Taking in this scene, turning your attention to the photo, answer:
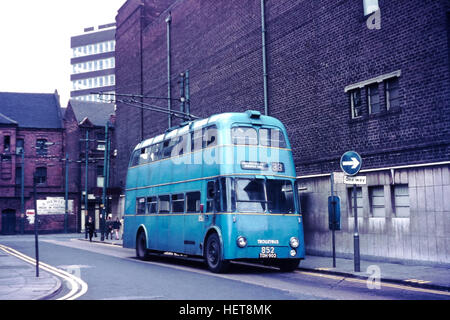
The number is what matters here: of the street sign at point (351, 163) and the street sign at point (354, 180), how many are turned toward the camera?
2

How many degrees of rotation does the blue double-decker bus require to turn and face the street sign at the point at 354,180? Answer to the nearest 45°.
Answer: approximately 45° to its left

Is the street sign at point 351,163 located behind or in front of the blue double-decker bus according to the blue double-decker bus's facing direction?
in front

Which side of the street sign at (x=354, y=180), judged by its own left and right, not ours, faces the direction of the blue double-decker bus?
right

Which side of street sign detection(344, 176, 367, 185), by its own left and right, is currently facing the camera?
front

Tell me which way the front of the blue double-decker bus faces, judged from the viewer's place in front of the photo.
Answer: facing the viewer and to the right of the viewer
